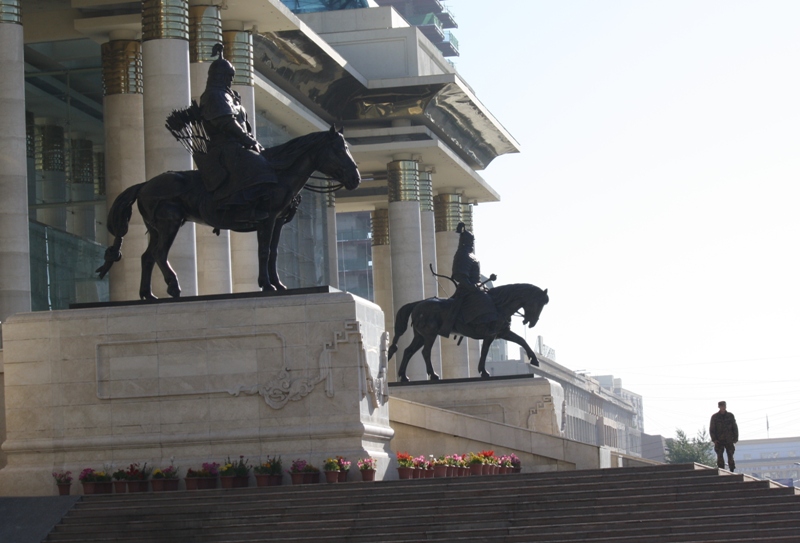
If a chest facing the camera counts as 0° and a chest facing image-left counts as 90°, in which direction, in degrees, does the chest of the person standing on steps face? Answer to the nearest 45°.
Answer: approximately 0°

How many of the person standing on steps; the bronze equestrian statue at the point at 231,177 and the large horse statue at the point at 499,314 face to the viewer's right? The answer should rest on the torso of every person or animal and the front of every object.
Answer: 2

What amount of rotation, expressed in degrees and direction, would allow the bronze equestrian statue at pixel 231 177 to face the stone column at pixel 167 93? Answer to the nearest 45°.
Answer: approximately 90° to its left

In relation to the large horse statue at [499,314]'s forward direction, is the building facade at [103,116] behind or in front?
behind

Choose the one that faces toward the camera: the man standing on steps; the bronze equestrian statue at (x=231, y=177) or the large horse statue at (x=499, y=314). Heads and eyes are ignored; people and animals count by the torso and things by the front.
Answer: the man standing on steps

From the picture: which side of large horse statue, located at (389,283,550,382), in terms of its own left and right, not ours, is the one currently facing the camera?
right

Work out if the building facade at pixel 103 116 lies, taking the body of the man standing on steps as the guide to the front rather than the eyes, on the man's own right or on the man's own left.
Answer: on the man's own right

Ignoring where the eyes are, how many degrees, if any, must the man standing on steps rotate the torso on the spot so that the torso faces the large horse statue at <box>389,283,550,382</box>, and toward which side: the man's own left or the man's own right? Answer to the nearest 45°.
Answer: approximately 135° to the man's own right

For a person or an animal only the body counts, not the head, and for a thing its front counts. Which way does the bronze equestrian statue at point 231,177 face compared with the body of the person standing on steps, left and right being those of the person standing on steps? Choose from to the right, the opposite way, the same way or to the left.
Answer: to the left

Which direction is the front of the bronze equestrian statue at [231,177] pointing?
to the viewer's right
